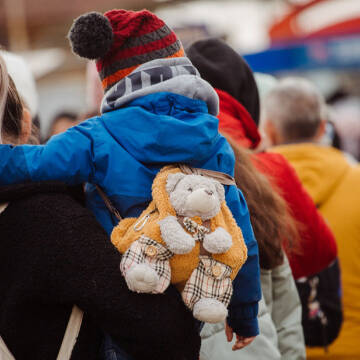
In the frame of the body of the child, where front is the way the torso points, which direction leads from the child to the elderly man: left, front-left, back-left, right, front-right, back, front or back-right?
front-right

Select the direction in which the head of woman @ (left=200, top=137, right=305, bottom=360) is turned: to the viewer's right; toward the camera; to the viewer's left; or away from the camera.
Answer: away from the camera

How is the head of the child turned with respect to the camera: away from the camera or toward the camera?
away from the camera

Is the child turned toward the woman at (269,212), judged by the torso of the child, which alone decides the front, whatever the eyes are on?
no

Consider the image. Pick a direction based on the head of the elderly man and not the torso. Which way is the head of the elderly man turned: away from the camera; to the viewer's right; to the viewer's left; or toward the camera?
away from the camera

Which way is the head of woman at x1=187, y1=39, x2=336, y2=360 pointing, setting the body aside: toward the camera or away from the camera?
away from the camera

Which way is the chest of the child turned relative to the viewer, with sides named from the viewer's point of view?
facing away from the viewer

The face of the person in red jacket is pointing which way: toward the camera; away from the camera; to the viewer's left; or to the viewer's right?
away from the camera
